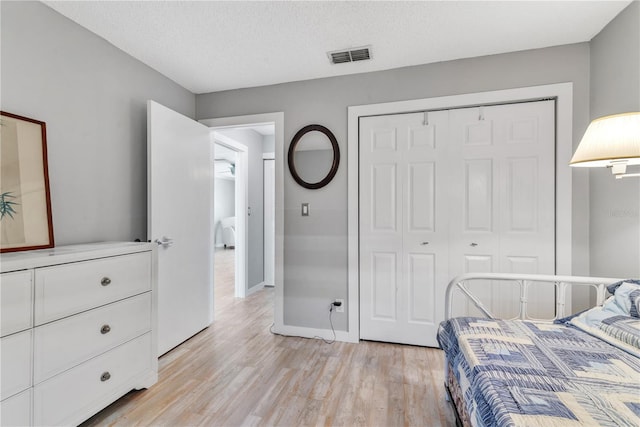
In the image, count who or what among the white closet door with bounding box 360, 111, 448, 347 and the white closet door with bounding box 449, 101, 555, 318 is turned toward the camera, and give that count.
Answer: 2

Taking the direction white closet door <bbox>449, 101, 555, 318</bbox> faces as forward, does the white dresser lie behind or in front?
in front

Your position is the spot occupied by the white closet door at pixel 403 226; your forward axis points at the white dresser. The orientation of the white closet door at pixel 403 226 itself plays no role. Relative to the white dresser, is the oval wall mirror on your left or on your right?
right

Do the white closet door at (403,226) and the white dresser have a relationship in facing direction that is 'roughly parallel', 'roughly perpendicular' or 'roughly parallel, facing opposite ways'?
roughly perpendicular

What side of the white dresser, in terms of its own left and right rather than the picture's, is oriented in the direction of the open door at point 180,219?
left

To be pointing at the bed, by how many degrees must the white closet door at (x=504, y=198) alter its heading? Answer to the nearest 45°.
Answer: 0° — it already faces it

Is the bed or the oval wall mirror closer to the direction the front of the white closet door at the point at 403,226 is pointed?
the bed

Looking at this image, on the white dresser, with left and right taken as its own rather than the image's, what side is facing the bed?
front

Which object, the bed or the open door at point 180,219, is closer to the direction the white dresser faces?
the bed

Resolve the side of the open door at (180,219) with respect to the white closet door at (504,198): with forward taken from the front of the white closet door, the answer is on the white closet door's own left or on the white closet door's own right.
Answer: on the white closet door's own right

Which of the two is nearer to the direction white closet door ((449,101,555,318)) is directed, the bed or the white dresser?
the bed

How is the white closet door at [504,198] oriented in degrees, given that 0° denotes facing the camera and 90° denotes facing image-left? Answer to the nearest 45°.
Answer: approximately 0°

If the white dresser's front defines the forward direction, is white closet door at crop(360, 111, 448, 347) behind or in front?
in front

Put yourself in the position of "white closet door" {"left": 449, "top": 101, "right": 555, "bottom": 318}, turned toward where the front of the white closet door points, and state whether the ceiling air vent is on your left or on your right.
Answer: on your right

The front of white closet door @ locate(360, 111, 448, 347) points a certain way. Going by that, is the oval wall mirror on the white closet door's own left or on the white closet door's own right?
on the white closet door's own right

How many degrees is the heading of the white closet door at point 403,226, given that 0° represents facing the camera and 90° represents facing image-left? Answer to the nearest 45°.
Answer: approximately 0°
